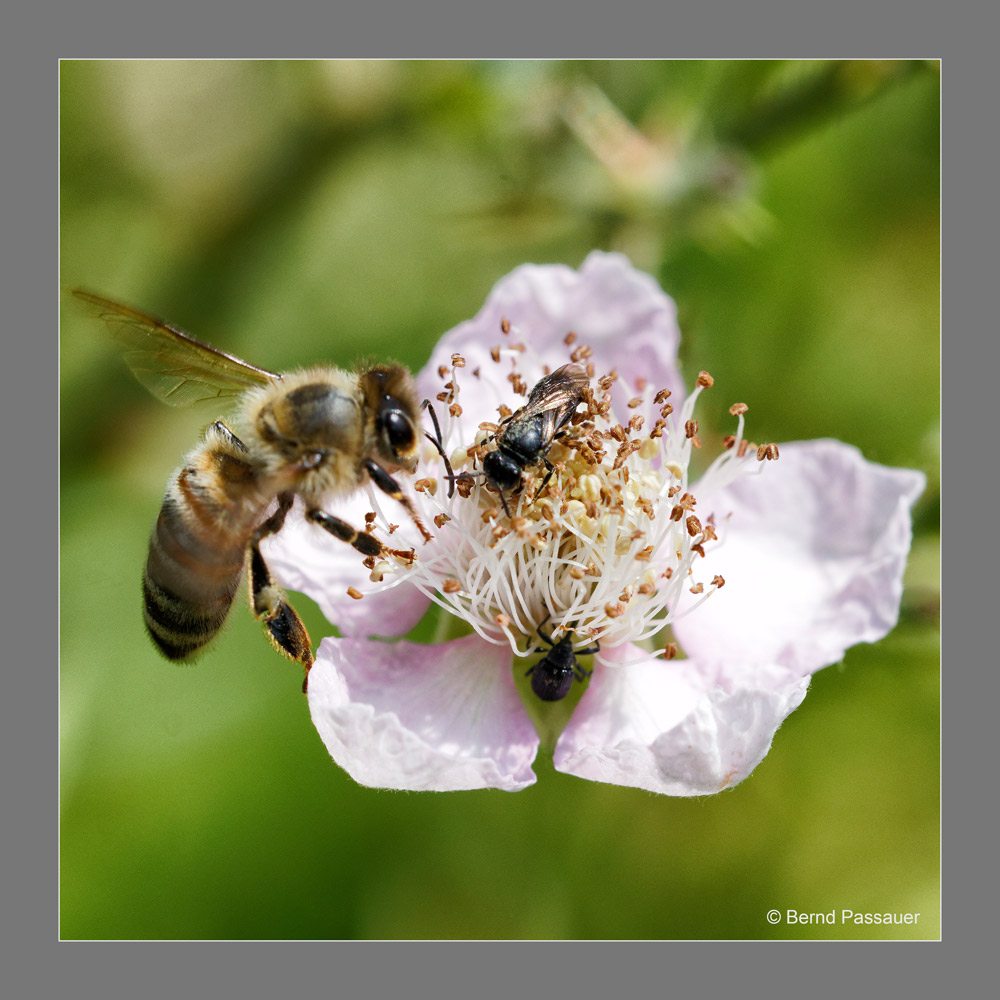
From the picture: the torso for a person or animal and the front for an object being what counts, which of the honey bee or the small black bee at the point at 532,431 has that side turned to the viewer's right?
the honey bee

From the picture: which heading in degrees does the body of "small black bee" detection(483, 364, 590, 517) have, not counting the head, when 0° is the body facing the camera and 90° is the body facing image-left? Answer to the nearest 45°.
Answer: approximately 45°

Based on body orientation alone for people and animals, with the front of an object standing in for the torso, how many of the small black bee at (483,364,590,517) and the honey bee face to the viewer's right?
1

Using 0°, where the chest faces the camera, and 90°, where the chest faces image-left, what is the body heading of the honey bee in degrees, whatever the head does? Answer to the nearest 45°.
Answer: approximately 270°
